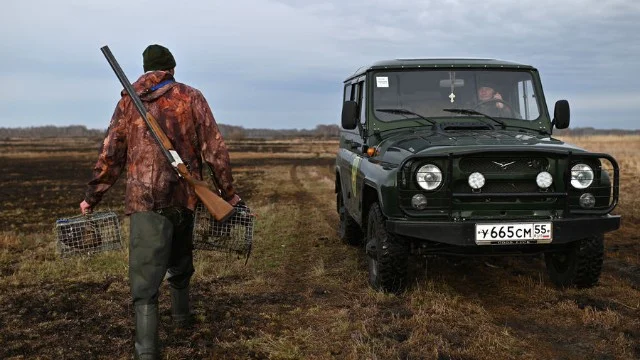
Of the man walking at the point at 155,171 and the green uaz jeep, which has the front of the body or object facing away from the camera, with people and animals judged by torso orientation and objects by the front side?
the man walking

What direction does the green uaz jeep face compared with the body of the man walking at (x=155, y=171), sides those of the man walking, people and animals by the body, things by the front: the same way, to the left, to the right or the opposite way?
the opposite way

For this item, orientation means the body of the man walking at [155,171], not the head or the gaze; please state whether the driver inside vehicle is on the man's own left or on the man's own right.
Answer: on the man's own right

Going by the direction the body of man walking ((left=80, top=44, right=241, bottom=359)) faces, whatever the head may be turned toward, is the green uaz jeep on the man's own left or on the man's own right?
on the man's own right

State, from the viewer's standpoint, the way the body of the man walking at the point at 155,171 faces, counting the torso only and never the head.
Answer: away from the camera

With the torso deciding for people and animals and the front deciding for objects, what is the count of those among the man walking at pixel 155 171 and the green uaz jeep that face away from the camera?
1

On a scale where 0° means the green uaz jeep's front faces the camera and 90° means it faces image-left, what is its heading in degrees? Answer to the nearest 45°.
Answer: approximately 315°
